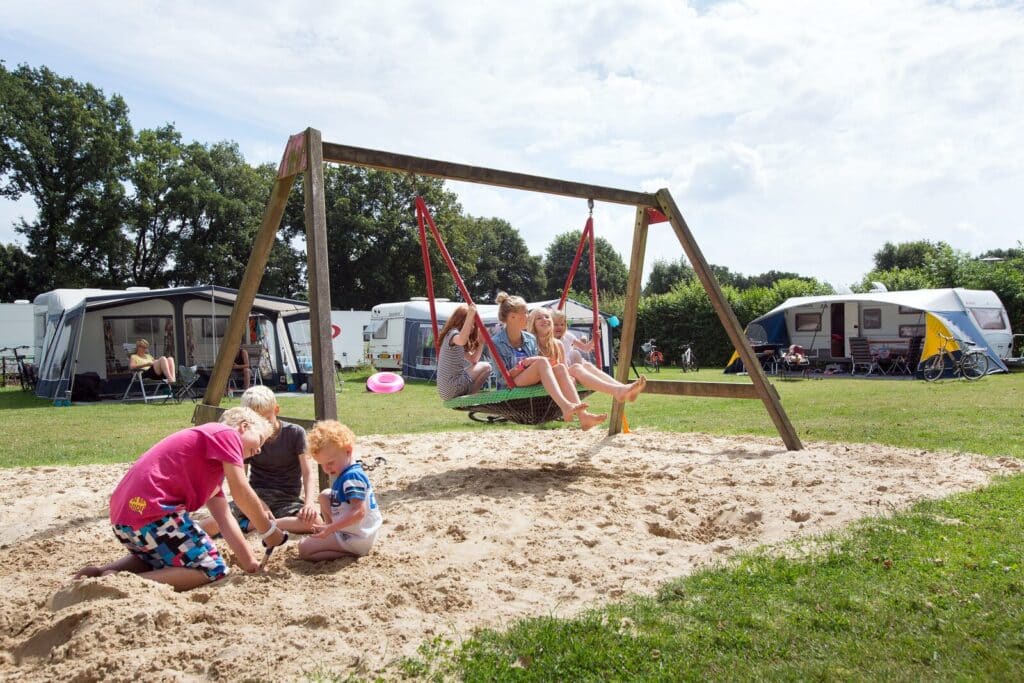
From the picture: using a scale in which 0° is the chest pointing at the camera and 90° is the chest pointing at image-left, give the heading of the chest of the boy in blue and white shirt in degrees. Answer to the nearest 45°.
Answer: approximately 90°

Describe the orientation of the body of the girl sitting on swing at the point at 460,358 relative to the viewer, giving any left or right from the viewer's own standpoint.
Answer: facing to the right of the viewer

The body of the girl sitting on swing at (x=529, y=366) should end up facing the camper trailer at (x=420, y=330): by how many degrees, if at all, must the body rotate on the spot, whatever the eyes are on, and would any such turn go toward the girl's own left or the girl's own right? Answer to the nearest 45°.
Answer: approximately 135° to the girl's own left

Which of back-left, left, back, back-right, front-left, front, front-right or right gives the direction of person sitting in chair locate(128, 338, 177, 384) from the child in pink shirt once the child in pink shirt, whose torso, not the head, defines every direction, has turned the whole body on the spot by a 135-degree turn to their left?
front-right

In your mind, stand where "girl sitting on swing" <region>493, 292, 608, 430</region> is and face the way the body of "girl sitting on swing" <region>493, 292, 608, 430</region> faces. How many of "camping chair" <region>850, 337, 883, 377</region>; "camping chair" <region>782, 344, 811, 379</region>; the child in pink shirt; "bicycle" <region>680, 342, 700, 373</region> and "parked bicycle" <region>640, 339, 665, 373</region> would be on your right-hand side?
1

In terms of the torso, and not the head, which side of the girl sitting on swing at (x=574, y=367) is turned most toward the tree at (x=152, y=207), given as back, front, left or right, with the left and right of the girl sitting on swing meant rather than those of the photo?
back

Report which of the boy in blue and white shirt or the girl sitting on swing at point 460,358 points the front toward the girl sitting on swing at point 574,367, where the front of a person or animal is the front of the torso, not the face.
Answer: the girl sitting on swing at point 460,358

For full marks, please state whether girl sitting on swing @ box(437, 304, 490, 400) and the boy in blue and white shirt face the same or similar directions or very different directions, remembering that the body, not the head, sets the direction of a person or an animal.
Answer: very different directions

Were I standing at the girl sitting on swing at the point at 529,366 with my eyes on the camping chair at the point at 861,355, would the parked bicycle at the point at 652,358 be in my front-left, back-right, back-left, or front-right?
front-left

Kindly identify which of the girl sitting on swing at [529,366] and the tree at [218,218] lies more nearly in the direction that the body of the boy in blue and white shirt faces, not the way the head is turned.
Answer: the tree

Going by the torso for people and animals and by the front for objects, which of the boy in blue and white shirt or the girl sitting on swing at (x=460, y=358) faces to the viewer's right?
the girl sitting on swing

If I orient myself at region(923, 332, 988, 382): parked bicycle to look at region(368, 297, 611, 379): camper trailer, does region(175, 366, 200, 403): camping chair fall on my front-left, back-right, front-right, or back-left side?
front-left

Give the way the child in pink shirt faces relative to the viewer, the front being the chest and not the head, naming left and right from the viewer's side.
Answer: facing to the right of the viewer
